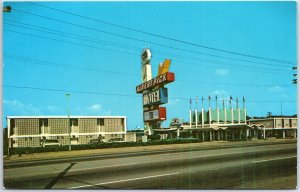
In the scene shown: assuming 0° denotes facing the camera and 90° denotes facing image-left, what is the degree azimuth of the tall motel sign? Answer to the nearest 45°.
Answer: approximately 45°
